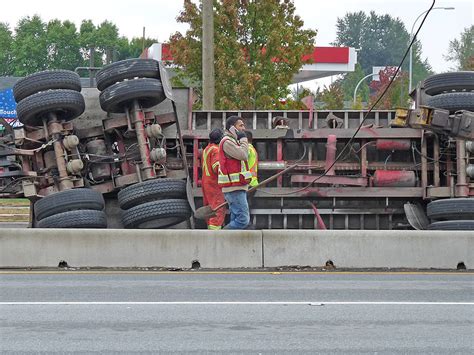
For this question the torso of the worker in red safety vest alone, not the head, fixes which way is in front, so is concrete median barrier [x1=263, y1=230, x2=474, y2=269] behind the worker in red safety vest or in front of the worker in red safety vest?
in front

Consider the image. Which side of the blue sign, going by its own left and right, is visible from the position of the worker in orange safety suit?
front

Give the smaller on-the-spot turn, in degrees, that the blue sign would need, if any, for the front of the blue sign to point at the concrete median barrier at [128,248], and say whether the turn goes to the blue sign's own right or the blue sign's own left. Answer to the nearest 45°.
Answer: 0° — it already faces it
